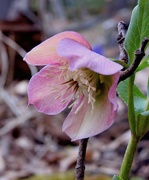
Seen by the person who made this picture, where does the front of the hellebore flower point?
facing the viewer and to the left of the viewer
